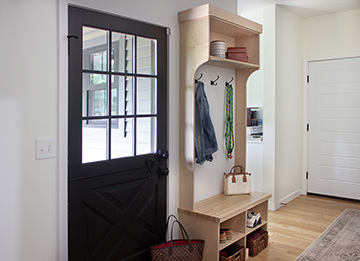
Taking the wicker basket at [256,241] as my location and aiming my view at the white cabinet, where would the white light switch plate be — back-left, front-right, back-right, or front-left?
back-left

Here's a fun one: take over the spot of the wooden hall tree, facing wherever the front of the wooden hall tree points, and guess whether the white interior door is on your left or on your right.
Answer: on your left

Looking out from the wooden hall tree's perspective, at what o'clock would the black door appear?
The black door is roughly at 3 o'clock from the wooden hall tree.

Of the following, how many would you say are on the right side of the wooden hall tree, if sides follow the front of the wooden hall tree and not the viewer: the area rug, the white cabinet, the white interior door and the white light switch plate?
1

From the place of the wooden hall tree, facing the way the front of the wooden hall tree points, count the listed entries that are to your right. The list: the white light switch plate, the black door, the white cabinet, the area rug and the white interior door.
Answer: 2

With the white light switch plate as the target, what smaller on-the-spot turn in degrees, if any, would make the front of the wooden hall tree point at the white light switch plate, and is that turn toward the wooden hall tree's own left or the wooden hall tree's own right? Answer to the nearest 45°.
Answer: approximately 90° to the wooden hall tree's own right

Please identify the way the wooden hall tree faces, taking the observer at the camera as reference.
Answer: facing the viewer and to the right of the viewer

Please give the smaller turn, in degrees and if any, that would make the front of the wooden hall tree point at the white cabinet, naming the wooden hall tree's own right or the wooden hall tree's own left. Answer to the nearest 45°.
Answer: approximately 135° to the wooden hall tree's own left

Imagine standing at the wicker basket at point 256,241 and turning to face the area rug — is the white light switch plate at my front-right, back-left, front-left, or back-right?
back-right

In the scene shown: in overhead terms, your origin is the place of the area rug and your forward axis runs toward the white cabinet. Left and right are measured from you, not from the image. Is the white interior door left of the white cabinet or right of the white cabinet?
right

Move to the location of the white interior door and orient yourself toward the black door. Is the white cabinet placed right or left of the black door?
right

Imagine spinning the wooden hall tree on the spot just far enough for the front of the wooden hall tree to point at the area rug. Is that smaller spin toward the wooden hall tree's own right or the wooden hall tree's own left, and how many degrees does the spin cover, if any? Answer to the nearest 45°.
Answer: approximately 90° to the wooden hall tree's own left
